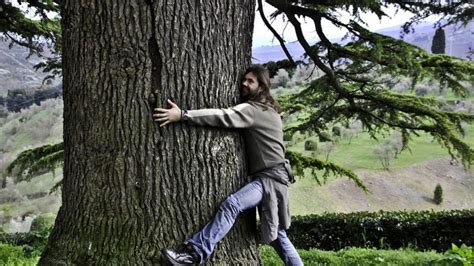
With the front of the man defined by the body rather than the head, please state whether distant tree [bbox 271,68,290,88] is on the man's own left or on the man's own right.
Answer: on the man's own right

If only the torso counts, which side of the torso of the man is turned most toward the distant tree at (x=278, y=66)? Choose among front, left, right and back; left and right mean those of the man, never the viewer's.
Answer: right

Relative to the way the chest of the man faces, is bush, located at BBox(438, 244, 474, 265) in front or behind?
behind

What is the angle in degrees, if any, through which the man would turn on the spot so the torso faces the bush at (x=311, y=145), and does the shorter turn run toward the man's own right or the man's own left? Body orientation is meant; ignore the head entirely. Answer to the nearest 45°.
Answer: approximately 90° to the man's own right

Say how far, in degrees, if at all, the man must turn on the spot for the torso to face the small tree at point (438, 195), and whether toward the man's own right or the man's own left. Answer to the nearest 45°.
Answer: approximately 135° to the man's own right

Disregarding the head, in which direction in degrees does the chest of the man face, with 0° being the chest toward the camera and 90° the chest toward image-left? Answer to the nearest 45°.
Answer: approximately 90°

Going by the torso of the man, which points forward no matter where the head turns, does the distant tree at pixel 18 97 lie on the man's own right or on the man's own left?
on the man's own right
